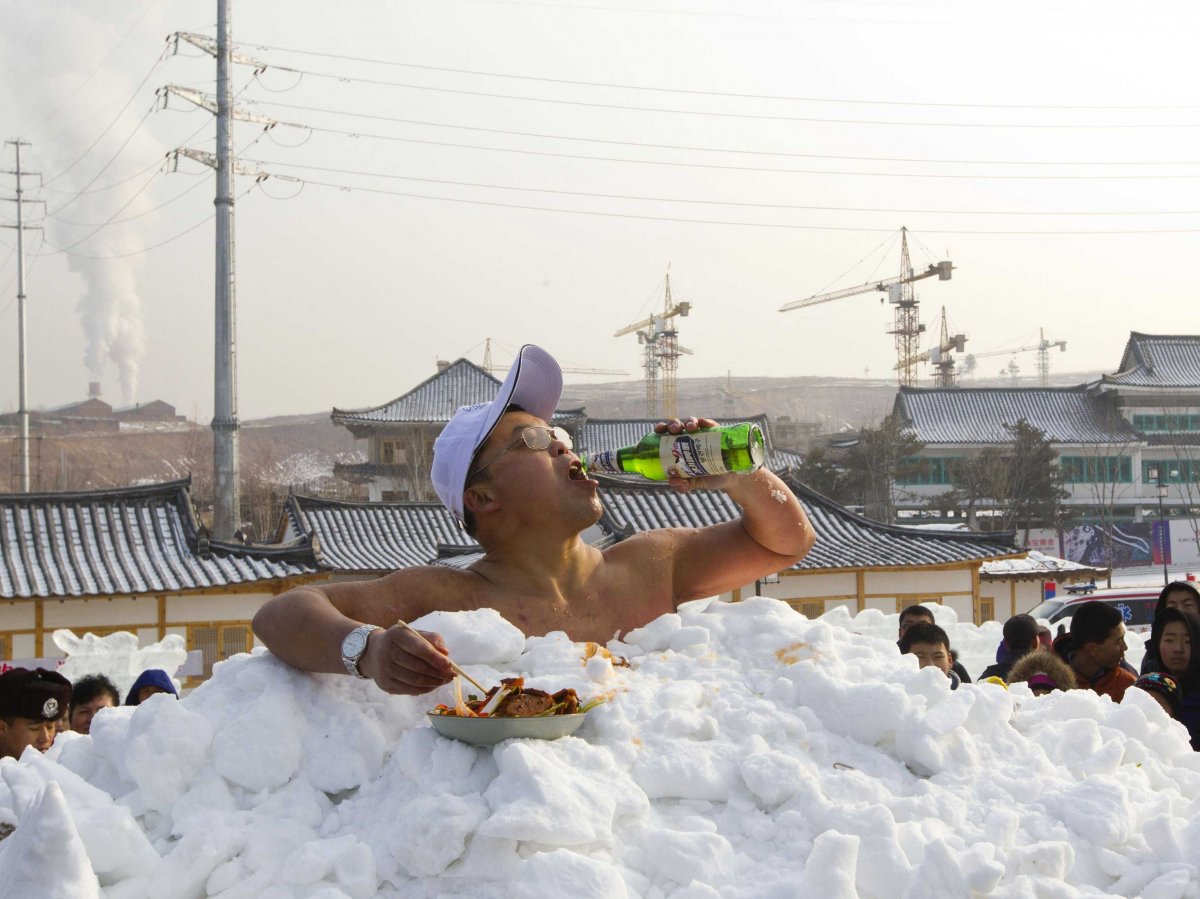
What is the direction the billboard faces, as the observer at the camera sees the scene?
facing the viewer

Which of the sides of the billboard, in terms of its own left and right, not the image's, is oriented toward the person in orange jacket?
front

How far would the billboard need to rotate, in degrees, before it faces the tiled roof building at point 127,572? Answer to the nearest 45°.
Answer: approximately 45° to its right

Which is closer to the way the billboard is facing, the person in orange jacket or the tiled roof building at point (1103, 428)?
the person in orange jacket

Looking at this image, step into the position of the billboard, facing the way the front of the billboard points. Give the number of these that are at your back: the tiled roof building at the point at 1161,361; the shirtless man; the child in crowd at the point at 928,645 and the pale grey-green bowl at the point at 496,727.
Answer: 1

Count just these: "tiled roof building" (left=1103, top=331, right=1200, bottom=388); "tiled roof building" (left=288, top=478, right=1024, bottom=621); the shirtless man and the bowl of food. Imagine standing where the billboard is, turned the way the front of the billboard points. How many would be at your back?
1

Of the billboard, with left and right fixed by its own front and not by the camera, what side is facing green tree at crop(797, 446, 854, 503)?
right

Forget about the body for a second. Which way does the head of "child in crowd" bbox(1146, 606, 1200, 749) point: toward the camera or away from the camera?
toward the camera

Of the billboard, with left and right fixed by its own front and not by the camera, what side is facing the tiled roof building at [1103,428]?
back

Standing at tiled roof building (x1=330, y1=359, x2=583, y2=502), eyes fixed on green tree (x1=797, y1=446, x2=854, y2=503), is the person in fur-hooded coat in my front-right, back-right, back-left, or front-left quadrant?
front-right

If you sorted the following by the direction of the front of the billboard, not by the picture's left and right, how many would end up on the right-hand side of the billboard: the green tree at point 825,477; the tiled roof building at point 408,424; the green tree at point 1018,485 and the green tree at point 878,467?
4

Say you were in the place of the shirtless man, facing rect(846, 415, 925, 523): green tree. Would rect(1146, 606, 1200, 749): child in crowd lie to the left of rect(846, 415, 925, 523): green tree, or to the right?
right

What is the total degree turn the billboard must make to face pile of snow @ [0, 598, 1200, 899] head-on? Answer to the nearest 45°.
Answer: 0° — it already faces it

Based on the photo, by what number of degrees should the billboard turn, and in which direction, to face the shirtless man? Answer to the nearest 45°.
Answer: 0° — it already faces them
